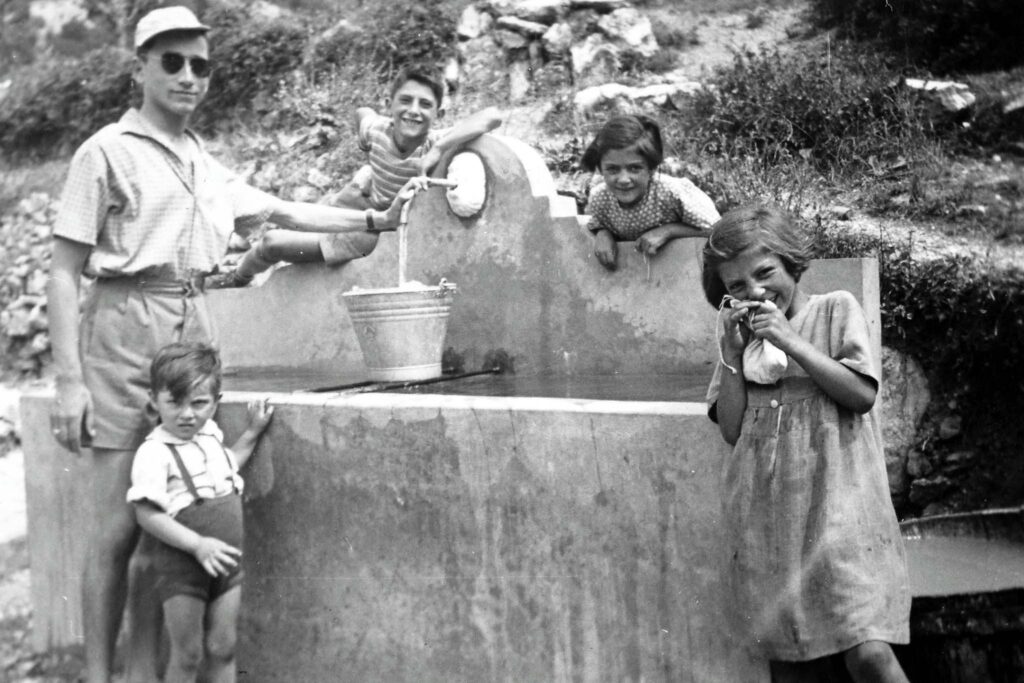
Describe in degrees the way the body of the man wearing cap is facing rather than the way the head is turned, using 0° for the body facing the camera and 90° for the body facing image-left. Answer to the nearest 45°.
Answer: approximately 315°

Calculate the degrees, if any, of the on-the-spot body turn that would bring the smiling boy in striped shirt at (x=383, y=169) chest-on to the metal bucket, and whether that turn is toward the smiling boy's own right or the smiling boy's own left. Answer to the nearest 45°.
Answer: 0° — they already face it

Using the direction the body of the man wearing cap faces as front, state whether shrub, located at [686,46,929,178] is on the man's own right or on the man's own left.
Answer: on the man's own left

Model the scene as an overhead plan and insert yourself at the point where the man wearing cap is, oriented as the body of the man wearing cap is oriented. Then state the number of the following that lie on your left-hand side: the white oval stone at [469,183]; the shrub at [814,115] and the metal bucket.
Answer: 3

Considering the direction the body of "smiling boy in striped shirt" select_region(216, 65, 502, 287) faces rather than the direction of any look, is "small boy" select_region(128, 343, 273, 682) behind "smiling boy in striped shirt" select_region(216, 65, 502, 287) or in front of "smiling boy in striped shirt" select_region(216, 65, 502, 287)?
in front

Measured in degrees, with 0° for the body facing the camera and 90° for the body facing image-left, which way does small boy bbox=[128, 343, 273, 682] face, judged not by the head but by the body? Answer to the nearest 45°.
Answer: approximately 315°

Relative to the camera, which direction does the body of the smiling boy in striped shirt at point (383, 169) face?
toward the camera

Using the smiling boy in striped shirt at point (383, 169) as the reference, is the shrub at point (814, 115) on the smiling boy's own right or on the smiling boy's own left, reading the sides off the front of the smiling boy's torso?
on the smiling boy's own left

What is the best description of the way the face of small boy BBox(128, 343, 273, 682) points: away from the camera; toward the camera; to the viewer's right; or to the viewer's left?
toward the camera

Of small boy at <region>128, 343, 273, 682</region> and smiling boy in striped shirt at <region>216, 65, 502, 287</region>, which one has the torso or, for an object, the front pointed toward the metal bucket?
smiling boy in striped shirt at <region>216, 65, 502, 287</region>

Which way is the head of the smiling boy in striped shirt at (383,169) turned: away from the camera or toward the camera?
toward the camera

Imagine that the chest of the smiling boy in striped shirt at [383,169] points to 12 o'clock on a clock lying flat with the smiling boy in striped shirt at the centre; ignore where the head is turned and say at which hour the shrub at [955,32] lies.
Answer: The shrub is roughly at 8 o'clock from the smiling boy in striped shirt.

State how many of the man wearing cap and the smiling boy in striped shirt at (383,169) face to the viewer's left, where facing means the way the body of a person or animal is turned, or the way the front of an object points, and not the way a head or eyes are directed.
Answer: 0
